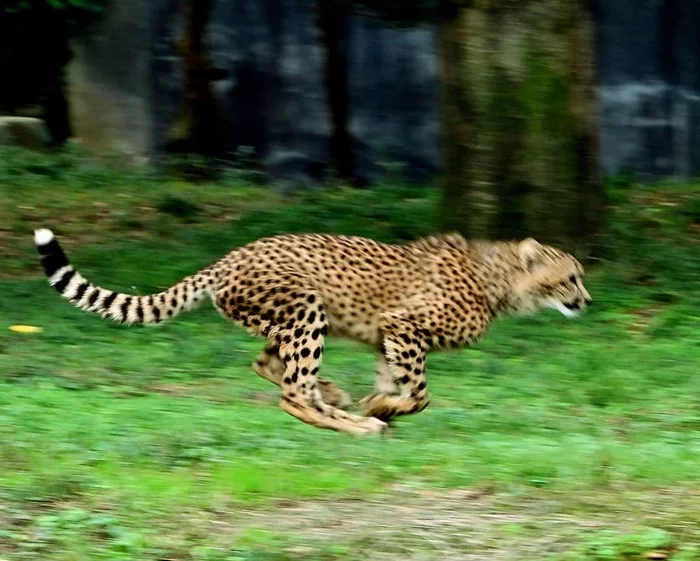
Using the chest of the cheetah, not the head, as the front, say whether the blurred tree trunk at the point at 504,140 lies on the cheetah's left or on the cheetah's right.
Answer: on the cheetah's left

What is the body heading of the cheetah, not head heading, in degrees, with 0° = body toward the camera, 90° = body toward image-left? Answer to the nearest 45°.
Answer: approximately 270°

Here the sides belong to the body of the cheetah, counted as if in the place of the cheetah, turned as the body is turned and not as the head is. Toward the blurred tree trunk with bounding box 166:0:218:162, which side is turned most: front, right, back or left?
left

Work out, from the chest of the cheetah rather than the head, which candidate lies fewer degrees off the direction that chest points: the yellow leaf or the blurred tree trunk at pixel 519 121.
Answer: the blurred tree trunk

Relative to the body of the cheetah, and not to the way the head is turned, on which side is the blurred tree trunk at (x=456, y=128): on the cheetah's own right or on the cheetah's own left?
on the cheetah's own left

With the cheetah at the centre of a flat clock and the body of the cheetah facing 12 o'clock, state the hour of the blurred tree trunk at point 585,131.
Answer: The blurred tree trunk is roughly at 10 o'clock from the cheetah.

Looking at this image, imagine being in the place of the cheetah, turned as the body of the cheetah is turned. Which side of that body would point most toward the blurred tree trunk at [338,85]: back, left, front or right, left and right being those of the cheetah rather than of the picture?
left
